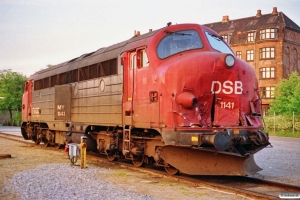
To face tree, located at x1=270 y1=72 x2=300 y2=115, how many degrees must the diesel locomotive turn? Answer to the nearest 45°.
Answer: approximately 90° to its left

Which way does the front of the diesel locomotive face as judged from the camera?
facing the viewer and to the right of the viewer
